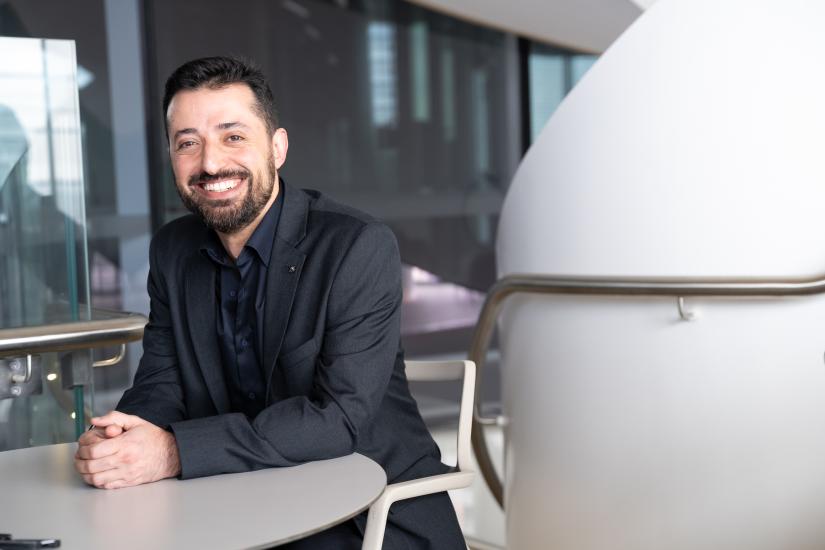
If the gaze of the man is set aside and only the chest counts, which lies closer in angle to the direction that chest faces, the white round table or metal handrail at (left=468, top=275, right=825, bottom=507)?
the white round table

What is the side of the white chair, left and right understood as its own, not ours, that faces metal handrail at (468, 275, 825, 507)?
back

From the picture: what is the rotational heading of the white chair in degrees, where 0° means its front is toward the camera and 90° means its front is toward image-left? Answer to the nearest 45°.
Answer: approximately 45°

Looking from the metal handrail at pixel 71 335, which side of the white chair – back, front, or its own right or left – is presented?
right

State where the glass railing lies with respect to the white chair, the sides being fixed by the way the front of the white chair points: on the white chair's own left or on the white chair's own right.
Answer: on the white chair's own right

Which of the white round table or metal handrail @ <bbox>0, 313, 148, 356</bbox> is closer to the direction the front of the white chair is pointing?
the white round table

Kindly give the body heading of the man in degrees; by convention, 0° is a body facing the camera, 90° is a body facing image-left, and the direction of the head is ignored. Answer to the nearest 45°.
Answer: approximately 45°

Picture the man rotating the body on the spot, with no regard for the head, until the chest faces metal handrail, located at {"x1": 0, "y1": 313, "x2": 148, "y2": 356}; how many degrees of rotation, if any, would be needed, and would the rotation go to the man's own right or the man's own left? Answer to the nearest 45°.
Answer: approximately 90° to the man's own right

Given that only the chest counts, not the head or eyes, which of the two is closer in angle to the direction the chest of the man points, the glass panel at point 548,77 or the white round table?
the white round table
